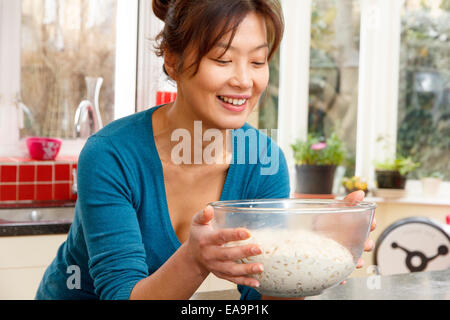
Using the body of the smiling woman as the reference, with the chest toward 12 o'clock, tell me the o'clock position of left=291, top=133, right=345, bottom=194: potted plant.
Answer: The potted plant is roughly at 8 o'clock from the smiling woman.

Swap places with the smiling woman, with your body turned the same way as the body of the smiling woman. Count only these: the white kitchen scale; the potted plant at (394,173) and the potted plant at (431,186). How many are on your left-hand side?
3

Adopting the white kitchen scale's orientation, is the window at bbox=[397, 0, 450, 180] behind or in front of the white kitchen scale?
behind

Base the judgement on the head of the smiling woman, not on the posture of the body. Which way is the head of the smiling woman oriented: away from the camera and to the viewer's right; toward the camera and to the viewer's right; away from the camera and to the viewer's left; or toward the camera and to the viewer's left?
toward the camera and to the viewer's right

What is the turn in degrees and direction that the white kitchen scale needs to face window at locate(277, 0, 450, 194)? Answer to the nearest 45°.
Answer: approximately 180°

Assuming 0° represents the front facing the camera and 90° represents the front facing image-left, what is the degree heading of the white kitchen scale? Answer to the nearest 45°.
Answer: approximately 0°

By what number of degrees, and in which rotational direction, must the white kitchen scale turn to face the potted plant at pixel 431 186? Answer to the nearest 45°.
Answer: approximately 180°

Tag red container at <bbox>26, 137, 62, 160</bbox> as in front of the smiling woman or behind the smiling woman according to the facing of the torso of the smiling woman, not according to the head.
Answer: behind

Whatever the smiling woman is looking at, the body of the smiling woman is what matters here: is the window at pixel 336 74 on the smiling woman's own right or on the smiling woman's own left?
on the smiling woman's own left

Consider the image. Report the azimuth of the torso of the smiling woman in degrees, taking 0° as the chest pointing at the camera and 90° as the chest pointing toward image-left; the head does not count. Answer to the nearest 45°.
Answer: approximately 315°

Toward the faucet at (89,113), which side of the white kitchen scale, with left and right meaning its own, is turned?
right
